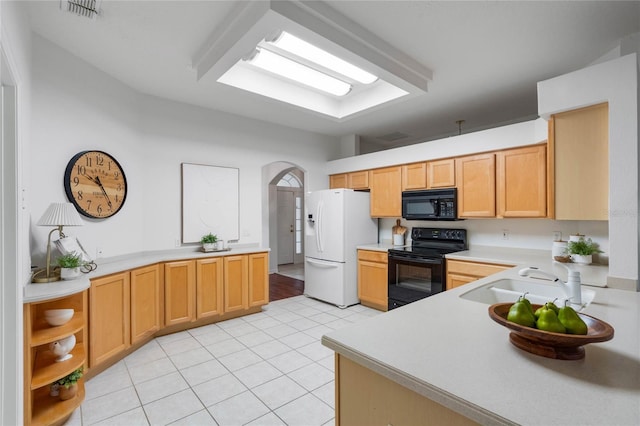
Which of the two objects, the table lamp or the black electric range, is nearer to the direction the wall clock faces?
the black electric range

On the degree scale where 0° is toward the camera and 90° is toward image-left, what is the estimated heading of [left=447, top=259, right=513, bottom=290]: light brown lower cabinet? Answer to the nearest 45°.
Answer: approximately 45°

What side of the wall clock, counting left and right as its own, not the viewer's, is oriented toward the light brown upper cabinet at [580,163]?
front

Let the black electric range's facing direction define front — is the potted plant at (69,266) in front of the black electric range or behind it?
in front

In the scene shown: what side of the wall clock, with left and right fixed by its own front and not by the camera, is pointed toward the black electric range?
front

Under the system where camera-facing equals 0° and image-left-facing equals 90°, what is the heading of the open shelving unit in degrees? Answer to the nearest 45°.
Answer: approximately 315°
